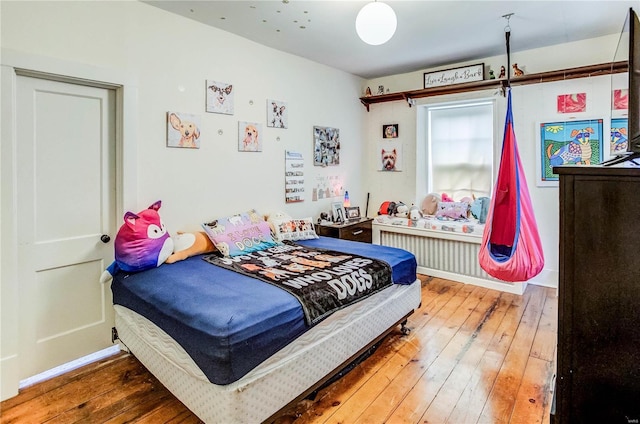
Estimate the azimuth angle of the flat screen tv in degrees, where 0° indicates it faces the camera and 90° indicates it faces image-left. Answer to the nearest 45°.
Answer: approximately 90°

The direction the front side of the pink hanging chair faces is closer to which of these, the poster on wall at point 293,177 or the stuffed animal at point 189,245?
the stuffed animal

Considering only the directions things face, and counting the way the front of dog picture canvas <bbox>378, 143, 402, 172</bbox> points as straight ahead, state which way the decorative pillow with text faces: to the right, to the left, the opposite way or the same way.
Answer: to the left

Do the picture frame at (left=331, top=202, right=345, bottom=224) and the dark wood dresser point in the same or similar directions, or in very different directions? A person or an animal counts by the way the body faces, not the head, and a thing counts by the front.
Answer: very different directions

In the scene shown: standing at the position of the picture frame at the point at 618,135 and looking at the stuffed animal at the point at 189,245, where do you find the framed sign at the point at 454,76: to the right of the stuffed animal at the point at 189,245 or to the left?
right

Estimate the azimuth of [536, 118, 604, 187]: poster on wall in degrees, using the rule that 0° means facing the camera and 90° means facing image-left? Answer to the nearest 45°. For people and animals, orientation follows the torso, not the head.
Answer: approximately 0°

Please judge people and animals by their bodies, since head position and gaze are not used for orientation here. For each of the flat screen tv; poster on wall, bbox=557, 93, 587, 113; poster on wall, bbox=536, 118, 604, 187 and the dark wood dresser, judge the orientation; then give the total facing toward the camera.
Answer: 2

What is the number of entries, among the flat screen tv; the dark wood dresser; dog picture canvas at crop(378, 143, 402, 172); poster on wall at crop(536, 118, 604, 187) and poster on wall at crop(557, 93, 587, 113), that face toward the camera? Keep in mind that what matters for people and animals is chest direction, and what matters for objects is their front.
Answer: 3

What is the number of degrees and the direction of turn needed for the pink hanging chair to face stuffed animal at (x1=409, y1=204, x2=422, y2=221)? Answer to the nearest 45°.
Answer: approximately 90° to its right

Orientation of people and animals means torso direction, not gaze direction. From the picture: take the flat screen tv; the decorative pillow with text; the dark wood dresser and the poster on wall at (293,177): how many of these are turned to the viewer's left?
2

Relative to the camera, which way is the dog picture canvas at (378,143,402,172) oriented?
toward the camera

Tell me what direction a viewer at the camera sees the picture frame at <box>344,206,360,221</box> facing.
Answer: facing the viewer and to the right of the viewer

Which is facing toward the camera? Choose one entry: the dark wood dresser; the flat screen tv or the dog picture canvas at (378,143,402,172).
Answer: the dog picture canvas

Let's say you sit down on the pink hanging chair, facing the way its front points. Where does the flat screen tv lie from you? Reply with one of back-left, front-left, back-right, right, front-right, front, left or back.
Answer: front-left

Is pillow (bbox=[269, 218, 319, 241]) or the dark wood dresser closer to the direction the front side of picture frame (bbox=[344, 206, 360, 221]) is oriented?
the dark wood dresser
